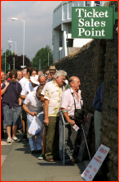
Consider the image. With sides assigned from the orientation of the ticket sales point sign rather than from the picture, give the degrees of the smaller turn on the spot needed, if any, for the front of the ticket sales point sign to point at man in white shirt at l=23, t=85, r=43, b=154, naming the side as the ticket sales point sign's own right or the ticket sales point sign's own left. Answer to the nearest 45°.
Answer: approximately 135° to the ticket sales point sign's own right

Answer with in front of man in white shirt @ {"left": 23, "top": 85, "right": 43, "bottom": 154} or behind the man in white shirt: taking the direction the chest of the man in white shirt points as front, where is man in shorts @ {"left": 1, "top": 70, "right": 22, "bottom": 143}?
behind

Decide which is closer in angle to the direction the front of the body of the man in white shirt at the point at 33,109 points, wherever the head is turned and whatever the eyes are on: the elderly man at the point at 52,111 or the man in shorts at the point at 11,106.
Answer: the elderly man

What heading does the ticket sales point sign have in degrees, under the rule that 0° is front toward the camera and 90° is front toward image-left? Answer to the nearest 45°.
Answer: approximately 0°

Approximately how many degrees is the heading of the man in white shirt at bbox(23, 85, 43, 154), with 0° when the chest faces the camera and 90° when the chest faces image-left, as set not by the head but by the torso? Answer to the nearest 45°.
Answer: approximately 315°
